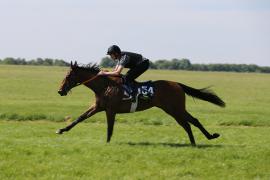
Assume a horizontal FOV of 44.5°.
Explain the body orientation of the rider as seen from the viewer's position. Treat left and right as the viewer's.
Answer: facing to the left of the viewer

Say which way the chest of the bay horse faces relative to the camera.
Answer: to the viewer's left
